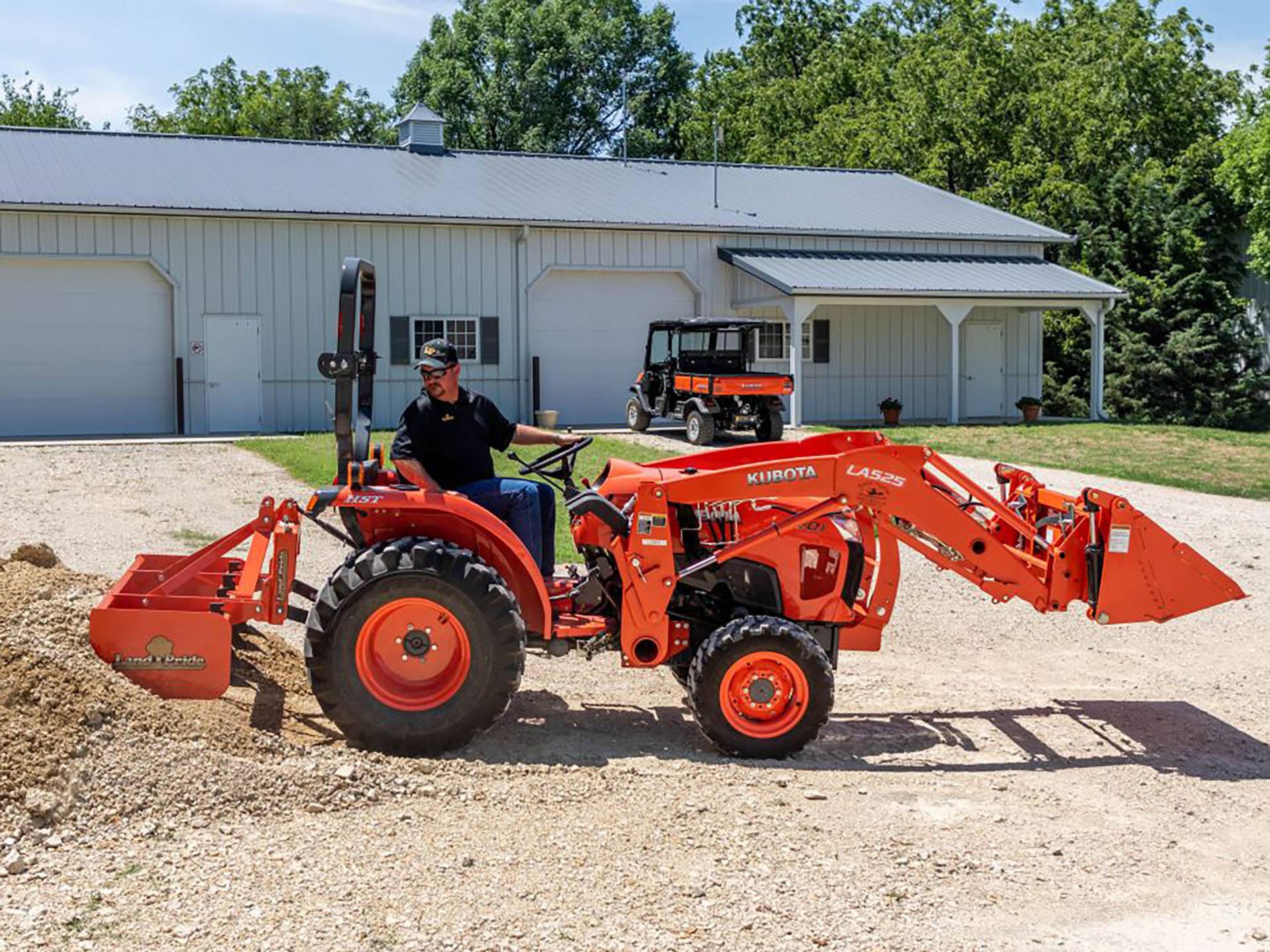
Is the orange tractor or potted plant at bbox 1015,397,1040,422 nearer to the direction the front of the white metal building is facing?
the orange tractor

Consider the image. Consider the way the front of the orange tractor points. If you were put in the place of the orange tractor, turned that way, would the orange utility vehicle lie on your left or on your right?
on your left

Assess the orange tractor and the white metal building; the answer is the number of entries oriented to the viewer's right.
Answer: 1

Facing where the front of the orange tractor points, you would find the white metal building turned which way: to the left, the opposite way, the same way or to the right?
to the right

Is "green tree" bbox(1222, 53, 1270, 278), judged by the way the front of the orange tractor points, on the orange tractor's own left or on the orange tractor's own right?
on the orange tractor's own left

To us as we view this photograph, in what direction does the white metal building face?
facing the viewer

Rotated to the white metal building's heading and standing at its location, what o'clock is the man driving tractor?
The man driving tractor is roughly at 12 o'clock from the white metal building.

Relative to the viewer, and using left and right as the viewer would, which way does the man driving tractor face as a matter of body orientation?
facing the viewer and to the right of the viewer

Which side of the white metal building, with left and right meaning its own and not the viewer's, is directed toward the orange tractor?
front

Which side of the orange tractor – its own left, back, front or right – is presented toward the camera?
right

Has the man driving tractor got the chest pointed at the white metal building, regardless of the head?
no

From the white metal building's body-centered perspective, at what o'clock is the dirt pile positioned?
The dirt pile is roughly at 12 o'clock from the white metal building.
